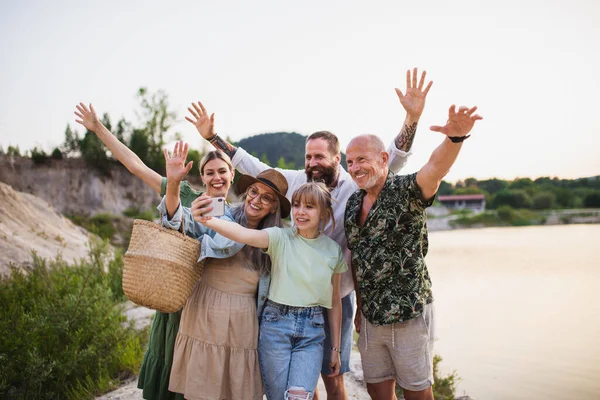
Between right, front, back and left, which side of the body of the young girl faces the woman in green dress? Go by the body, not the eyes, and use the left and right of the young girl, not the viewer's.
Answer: right

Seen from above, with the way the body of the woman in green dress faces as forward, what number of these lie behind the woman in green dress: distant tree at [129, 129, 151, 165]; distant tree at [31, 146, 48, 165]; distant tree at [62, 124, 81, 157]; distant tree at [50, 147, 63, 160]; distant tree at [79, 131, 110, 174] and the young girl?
5

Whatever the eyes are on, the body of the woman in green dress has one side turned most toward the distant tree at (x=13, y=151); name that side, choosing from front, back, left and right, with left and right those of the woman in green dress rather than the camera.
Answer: back

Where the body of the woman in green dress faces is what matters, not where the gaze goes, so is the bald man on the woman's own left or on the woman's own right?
on the woman's own left

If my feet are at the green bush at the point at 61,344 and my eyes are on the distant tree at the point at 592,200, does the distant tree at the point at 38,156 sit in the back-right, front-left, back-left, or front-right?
front-left

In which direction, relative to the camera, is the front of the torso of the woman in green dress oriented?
toward the camera

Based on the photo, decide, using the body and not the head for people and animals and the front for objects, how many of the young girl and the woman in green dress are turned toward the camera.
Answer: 2

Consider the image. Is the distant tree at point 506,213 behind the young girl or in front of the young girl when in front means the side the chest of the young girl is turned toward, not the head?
behind

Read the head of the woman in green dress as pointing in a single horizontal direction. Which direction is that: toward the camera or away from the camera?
toward the camera

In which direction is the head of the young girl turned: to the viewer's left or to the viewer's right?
to the viewer's left

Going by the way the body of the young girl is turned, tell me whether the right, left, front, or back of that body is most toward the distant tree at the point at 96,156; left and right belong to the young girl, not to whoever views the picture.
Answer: back

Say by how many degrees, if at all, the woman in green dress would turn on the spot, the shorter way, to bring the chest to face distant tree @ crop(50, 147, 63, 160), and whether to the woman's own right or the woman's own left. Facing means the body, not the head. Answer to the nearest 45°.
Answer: approximately 180°

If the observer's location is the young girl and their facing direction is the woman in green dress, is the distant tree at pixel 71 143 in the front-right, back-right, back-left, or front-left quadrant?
front-right

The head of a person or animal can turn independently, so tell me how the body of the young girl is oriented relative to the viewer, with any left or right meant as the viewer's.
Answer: facing the viewer
